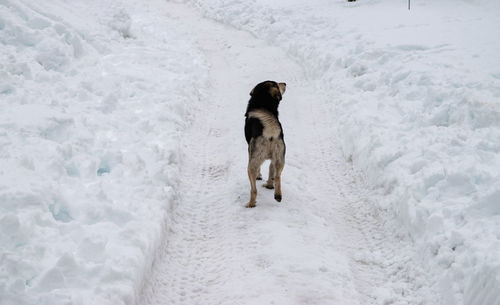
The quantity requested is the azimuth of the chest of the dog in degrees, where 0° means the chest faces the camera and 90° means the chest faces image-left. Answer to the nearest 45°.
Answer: approximately 180°
